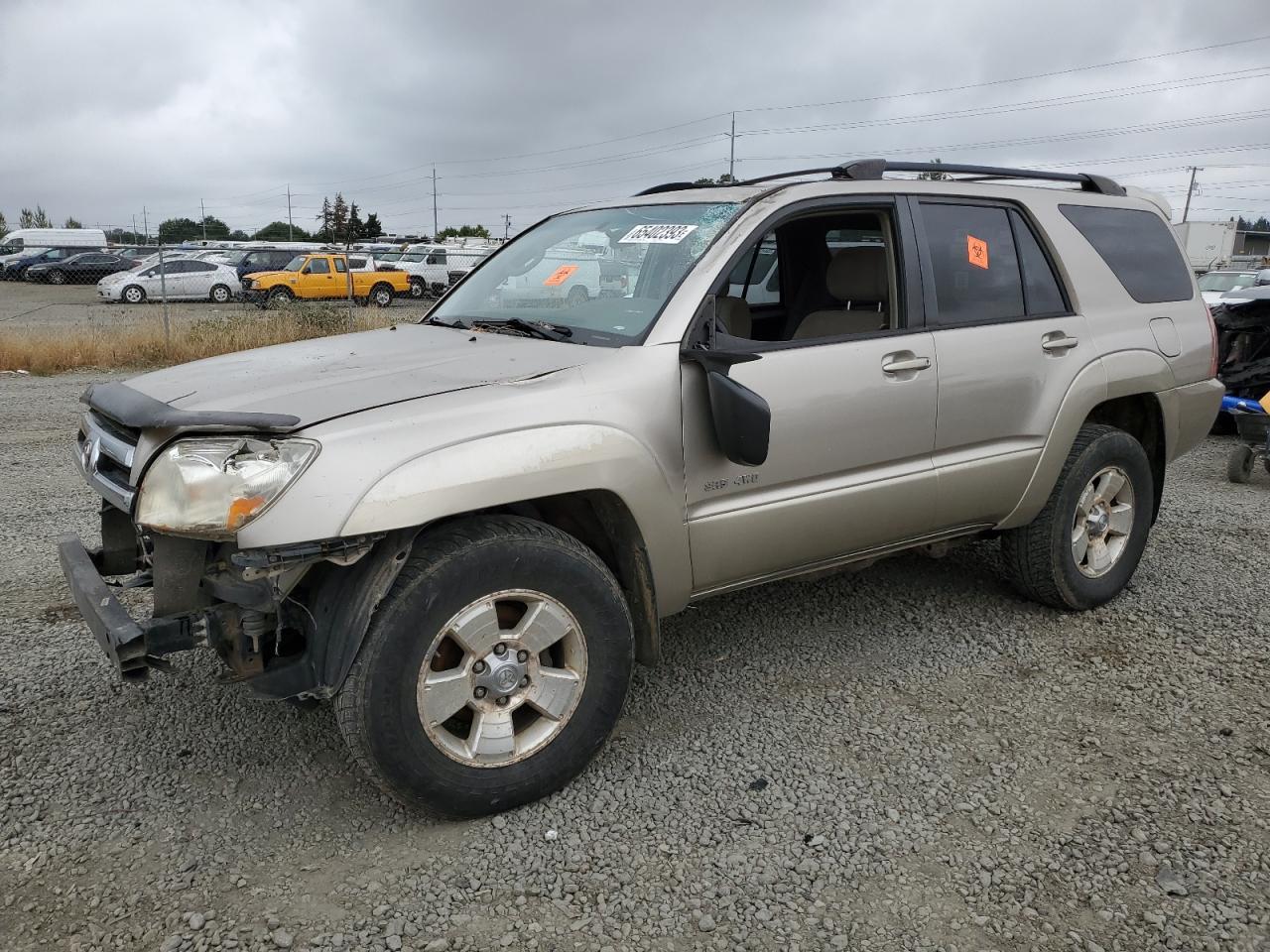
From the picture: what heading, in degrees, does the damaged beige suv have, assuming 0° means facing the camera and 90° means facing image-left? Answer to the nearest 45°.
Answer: approximately 45°

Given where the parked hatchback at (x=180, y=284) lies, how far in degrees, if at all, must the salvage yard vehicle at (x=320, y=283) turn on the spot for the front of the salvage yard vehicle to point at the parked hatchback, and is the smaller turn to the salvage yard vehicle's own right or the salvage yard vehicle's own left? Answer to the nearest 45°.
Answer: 0° — it already faces it

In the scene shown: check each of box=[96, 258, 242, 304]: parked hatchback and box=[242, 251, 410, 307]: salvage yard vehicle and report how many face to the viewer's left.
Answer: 2

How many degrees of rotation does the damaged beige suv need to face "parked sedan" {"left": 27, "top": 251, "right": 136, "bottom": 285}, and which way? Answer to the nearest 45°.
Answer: approximately 90° to its right

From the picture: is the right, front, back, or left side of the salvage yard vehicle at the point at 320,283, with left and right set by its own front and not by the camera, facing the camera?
left

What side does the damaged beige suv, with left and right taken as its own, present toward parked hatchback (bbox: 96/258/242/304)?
right

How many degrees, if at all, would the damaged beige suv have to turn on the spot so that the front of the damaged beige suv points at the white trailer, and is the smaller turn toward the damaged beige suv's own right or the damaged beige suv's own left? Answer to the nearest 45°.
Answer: approximately 180°

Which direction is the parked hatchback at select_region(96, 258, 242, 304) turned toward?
to the viewer's left

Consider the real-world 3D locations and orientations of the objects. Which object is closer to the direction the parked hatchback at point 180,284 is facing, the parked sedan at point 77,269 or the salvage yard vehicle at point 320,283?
the parked sedan

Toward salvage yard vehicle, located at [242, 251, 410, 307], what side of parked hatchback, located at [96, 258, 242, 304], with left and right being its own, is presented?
back

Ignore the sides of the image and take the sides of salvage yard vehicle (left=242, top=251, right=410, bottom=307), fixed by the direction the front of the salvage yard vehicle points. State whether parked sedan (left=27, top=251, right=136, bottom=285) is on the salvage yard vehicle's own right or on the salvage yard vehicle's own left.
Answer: on the salvage yard vehicle's own right

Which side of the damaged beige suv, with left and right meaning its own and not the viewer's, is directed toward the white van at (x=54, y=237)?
right

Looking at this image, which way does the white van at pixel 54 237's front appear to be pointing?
to the viewer's left

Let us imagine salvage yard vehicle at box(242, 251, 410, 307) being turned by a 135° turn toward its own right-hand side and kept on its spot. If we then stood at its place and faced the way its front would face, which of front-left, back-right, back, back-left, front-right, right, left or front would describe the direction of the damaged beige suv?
back-right
